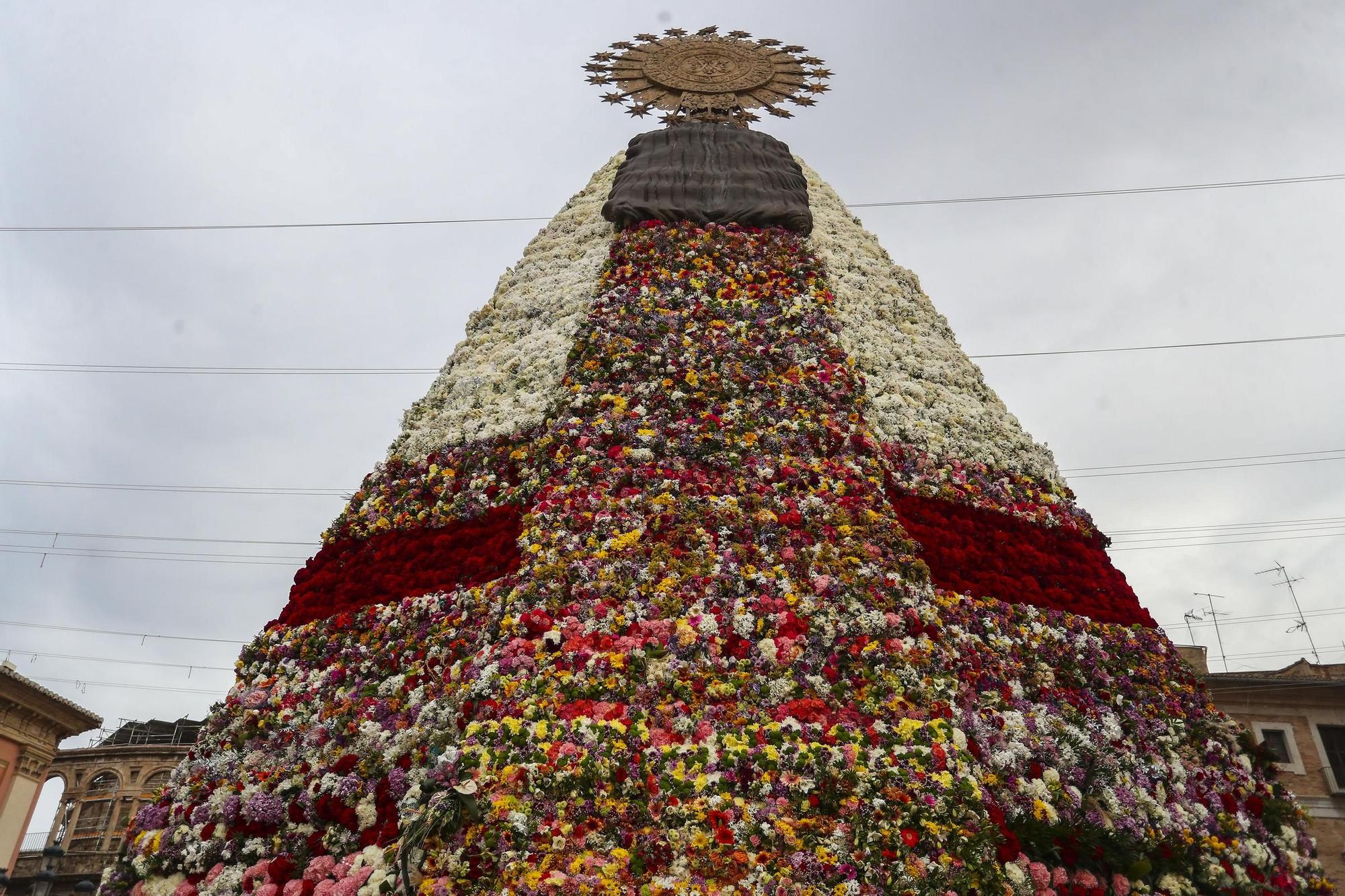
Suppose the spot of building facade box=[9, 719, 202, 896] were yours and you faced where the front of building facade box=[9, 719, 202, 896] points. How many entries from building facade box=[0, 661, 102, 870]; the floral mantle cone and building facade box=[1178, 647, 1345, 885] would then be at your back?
0

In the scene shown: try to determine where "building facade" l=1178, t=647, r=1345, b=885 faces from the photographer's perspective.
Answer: facing the viewer

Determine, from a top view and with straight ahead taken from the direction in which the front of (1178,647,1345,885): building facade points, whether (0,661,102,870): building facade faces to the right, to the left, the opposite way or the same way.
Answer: to the left

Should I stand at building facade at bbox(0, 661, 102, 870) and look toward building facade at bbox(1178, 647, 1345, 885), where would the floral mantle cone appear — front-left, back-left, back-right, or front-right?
front-right

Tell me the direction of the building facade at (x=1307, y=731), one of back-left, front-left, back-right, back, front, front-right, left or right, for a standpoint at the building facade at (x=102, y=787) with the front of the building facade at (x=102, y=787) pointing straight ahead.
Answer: front-left

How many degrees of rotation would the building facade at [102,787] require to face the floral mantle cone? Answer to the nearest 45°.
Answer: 0° — it already faces it

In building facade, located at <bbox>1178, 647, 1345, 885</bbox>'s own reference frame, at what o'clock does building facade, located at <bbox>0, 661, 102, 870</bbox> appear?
building facade, located at <bbox>0, 661, 102, 870</bbox> is roughly at 2 o'clock from building facade, located at <bbox>1178, 647, 1345, 885</bbox>.

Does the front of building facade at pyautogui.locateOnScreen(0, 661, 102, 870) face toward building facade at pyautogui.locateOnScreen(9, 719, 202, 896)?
no

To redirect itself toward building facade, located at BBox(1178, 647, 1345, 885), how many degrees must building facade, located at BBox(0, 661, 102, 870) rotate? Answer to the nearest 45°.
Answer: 0° — it already faces it

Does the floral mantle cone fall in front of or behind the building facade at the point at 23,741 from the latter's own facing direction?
in front

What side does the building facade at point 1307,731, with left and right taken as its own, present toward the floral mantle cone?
front

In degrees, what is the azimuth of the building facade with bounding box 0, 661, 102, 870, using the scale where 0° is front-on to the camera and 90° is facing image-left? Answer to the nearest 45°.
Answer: approximately 315°

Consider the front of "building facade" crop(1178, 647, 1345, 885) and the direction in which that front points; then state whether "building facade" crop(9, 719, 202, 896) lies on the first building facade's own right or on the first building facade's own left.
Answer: on the first building facade's own right

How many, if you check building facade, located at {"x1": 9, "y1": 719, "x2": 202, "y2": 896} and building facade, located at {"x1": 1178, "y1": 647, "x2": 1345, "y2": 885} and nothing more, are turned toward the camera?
2
